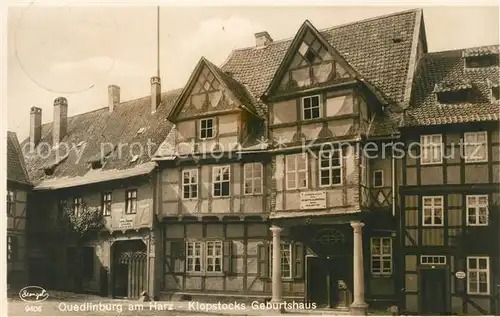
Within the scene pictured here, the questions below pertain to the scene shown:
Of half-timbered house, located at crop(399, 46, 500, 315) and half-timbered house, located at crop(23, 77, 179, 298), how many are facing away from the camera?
0

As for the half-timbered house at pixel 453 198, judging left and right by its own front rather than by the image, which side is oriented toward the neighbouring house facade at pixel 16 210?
right

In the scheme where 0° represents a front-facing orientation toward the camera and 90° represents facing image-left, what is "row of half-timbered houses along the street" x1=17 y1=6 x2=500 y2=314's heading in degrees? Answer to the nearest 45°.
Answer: approximately 45°

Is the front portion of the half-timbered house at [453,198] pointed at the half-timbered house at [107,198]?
no

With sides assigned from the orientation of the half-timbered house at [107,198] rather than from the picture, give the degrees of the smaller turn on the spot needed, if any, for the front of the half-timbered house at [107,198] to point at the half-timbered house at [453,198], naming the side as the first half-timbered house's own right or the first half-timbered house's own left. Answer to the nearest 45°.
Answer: approximately 90° to the first half-timbered house's own left

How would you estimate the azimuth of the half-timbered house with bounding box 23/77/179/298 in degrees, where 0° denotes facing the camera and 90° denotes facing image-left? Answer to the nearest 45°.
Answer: approximately 45°

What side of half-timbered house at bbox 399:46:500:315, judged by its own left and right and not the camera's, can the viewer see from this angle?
front
